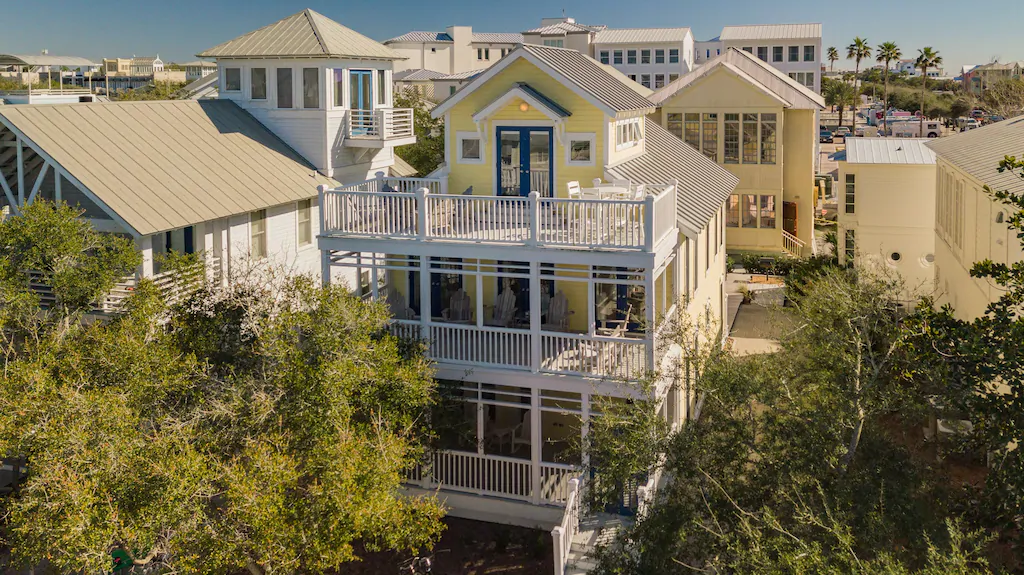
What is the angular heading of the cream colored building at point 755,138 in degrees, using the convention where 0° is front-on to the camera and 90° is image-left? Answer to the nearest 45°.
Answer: approximately 0°

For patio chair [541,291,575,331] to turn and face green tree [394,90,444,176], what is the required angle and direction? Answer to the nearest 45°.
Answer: approximately 135° to its right

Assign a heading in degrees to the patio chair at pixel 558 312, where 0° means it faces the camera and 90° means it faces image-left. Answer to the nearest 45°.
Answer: approximately 45°

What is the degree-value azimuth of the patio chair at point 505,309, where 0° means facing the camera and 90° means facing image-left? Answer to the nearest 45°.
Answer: approximately 45°

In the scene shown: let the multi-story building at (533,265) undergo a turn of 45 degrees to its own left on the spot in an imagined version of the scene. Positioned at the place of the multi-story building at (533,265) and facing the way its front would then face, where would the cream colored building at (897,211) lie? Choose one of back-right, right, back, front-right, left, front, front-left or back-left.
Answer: left

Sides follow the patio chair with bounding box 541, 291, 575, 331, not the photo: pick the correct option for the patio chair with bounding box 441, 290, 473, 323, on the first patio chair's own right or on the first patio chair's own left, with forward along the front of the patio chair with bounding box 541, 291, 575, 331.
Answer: on the first patio chair's own right
